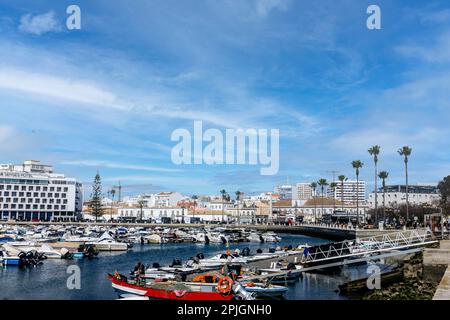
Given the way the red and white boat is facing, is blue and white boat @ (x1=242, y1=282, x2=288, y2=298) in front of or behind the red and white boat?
behind

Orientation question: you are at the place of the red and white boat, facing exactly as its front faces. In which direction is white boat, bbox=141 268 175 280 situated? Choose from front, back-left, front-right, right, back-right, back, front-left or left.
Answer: right

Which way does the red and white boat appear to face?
to the viewer's left
